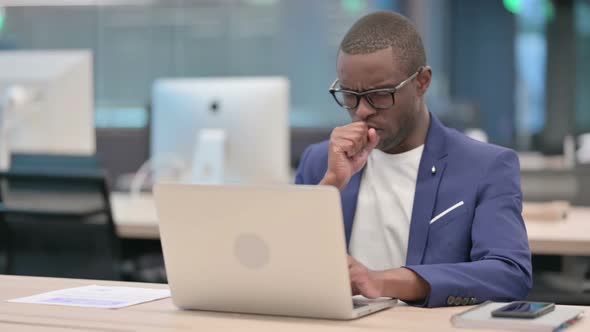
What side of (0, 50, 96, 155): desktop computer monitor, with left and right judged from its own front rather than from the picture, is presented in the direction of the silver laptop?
back

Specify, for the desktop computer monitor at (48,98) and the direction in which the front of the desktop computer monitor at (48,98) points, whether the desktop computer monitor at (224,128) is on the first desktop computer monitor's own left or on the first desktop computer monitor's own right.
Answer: on the first desktop computer monitor's own right

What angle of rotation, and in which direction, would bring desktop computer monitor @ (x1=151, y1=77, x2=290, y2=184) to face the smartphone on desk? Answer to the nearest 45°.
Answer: approximately 180°

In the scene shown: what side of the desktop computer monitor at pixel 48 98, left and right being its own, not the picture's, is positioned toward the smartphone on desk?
back

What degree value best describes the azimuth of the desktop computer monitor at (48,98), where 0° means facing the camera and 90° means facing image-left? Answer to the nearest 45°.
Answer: approximately 180°

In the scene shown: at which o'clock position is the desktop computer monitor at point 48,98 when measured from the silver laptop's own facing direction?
The desktop computer monitor is roughly at 10 o'clock from the silver laptop.

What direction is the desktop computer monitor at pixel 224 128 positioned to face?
away from the camera

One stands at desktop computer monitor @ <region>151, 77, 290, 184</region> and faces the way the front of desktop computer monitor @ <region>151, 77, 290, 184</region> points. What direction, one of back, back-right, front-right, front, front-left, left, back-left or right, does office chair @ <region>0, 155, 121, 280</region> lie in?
back-left

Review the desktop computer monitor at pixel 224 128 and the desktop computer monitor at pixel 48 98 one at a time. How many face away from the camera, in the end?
2

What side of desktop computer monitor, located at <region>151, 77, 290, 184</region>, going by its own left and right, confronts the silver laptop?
back
